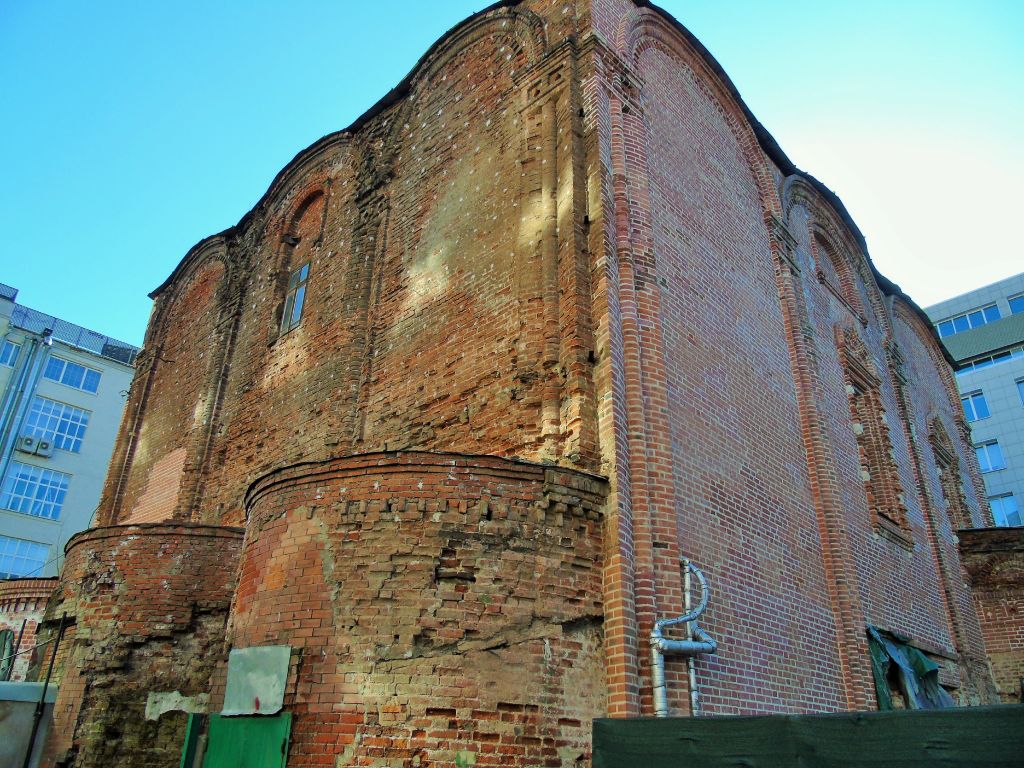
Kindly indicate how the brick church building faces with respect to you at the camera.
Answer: facing away from the viewer and to the right of the viewer

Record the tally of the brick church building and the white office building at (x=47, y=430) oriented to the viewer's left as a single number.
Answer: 0

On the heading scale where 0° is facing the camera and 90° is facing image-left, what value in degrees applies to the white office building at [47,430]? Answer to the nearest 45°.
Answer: approximately 315°

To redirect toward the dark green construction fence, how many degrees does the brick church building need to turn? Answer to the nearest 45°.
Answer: approximately 135° to its right

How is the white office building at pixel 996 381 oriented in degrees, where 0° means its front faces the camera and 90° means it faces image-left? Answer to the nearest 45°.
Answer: approximately 45°

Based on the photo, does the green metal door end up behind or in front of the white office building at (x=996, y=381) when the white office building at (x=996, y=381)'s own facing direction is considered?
in front

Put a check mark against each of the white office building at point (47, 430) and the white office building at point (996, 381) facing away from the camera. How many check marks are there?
0

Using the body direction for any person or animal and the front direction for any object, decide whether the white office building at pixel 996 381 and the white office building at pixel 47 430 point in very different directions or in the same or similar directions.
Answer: very different directions

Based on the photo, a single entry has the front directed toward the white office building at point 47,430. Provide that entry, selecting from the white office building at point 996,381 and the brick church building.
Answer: the white office building at point 996,381
